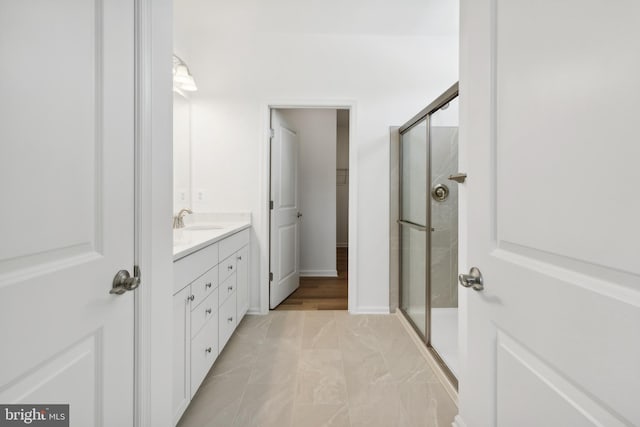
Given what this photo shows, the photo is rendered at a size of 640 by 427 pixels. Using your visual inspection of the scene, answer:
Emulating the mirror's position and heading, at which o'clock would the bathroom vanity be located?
The bathroom vanity is roughly at 3 o'clock from the mirror.

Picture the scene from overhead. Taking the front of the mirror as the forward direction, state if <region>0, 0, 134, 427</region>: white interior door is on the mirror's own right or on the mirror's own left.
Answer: on the mirror's own right

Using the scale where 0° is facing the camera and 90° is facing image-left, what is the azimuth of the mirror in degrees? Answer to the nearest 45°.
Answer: approximately 270°

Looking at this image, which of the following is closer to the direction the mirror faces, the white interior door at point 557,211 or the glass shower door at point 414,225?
the glass shower door

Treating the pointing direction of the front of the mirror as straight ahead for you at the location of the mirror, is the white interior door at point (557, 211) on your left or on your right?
on your right

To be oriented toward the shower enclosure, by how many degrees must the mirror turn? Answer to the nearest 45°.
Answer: approximately 45° to its right
